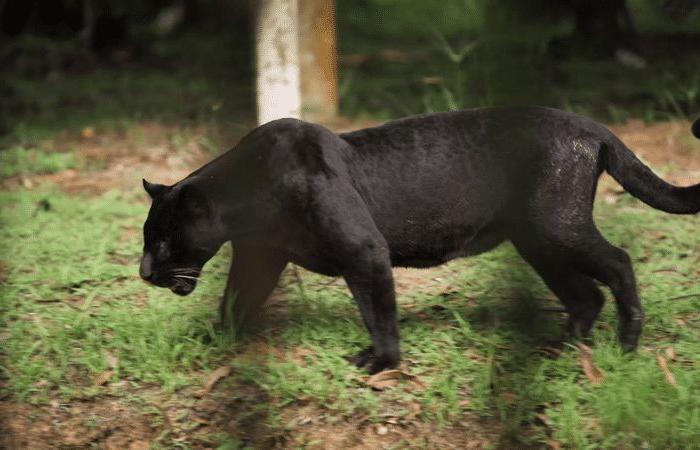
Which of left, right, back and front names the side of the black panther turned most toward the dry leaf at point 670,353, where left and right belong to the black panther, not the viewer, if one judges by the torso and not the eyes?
back

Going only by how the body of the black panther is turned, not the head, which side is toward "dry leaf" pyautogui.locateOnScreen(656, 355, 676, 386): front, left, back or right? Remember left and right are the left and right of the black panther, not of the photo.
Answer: back

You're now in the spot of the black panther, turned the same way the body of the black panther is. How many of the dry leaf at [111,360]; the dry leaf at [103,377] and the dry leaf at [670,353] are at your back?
1

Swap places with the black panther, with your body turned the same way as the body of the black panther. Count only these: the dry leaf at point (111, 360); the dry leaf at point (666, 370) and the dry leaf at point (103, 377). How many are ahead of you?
2

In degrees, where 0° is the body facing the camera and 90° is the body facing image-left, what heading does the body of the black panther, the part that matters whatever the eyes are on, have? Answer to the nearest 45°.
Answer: approximately 90°

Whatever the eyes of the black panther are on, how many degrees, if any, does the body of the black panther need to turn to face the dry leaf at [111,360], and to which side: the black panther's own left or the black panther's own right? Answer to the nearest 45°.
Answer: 0° — it already faces it

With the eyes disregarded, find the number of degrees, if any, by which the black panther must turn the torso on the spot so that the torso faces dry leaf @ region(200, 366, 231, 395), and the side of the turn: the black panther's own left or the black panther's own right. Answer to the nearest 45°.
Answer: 0° — it already faces it

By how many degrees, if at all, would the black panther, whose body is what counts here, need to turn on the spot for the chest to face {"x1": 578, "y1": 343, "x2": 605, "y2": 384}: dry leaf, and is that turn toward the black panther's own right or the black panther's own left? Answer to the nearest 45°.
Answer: approximately 180°

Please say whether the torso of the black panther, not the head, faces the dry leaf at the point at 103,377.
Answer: yes

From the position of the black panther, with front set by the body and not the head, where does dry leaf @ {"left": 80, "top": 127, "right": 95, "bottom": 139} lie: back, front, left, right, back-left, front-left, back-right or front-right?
front-right

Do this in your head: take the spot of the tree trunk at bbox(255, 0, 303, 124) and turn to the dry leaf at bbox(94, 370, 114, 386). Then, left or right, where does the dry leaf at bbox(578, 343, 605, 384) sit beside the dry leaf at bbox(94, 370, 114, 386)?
left

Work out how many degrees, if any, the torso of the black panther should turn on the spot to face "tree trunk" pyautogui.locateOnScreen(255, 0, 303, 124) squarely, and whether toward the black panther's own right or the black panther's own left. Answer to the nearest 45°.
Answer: approximately 45° to the black panther's own right
